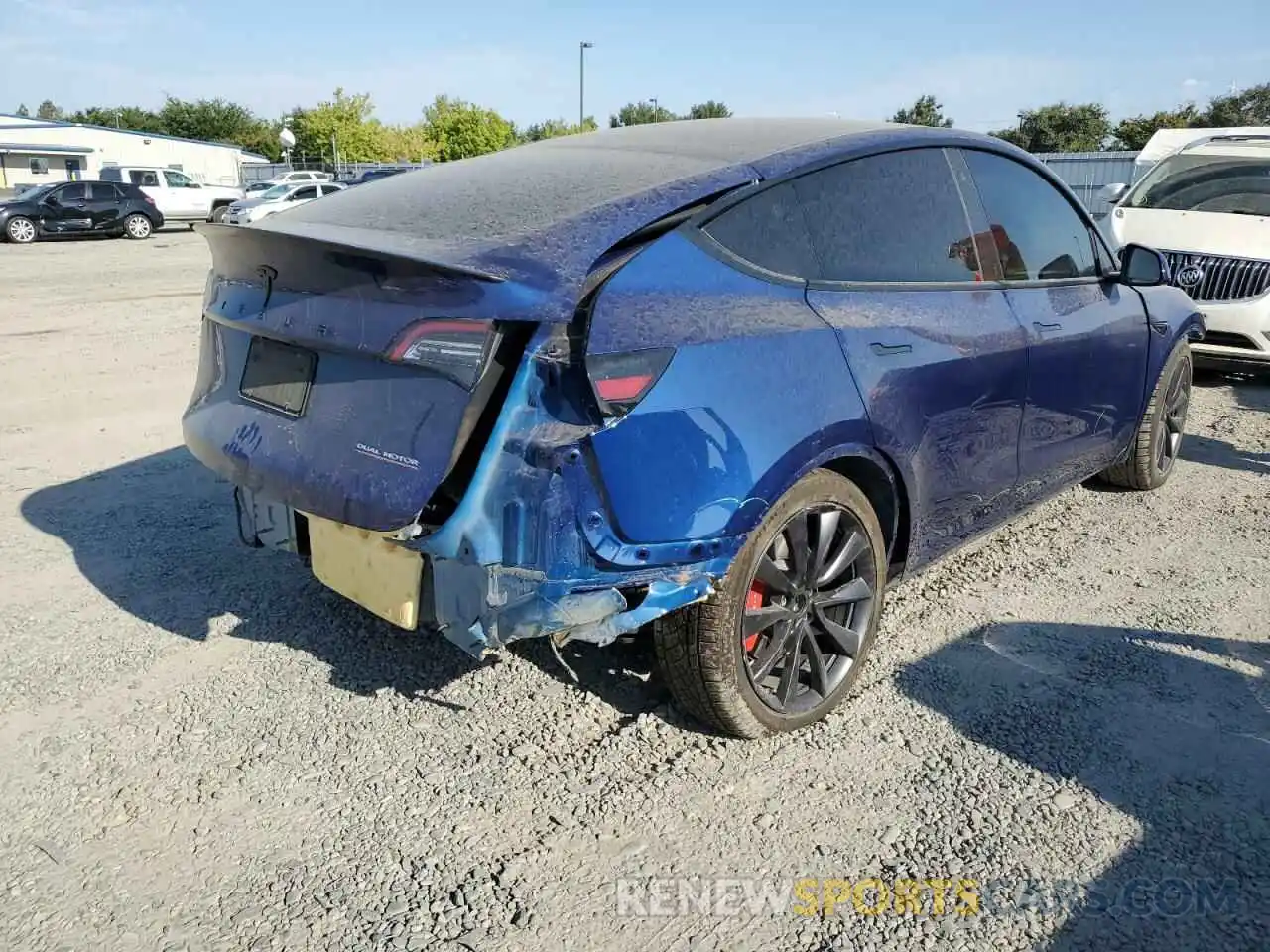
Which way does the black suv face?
to the viewer's left

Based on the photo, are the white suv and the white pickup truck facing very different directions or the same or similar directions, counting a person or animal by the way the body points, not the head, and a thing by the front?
very different directions

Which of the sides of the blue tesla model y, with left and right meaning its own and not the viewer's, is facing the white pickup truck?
left

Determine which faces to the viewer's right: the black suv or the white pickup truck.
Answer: the white pickup truck

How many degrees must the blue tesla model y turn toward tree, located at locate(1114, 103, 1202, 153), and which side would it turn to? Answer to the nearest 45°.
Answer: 0° — it already faces it

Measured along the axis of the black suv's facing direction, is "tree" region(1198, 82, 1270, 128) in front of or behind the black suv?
behind

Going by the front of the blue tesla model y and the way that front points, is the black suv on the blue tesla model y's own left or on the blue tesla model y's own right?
on the blue tesla model y's own left

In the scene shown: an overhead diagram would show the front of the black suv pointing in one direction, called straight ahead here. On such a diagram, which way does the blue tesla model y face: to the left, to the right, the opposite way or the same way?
the opposite way

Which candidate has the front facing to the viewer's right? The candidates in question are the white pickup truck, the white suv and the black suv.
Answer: the white pickup truck

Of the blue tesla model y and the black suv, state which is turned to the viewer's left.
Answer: the black suv
